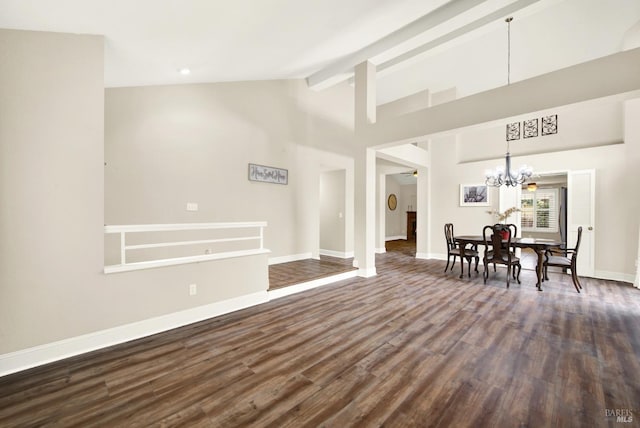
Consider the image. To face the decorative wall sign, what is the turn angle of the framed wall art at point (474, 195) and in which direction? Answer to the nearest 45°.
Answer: approximately 45° to its right

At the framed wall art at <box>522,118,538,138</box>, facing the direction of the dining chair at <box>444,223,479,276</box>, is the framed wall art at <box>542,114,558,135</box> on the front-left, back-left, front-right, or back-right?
back-left

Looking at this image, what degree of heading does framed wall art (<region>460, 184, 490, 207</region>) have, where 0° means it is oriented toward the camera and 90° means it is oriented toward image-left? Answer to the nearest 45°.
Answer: approximately 0°

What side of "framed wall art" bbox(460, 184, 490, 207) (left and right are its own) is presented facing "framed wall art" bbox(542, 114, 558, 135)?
left
